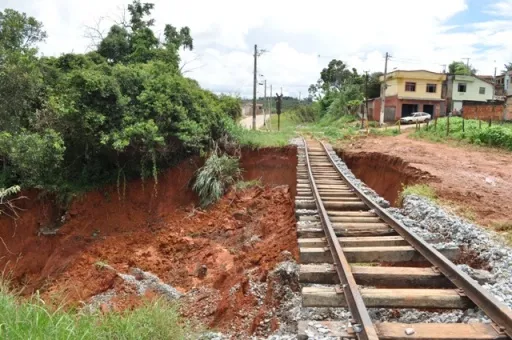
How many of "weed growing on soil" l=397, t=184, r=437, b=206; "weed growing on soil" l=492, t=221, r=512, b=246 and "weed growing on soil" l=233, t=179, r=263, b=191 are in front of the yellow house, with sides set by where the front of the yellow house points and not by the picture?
3

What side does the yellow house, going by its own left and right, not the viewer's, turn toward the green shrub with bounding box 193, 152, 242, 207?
front

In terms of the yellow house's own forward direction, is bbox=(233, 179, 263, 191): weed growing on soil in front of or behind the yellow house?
in front

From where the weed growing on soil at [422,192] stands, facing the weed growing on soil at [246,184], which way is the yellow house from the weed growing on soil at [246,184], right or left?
right

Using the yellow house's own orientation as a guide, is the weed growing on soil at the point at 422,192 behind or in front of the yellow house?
in front

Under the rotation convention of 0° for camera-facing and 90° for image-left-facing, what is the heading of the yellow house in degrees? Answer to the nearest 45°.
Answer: approximately 0°

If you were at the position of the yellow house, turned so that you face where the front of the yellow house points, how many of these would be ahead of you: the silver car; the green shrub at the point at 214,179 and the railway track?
3

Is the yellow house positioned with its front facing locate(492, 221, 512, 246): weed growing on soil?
yes
